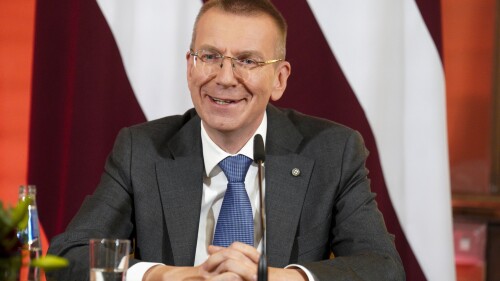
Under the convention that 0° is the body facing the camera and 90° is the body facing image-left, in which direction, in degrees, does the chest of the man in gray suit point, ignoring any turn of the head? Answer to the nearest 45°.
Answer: approximately 0°

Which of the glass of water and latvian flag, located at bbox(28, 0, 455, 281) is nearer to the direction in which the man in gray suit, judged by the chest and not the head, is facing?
the glass of water

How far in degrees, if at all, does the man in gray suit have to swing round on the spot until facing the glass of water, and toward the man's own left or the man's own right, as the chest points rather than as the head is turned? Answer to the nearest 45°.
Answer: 0° — they already face it

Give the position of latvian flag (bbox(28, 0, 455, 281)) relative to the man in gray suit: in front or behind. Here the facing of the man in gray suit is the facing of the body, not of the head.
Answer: behind
